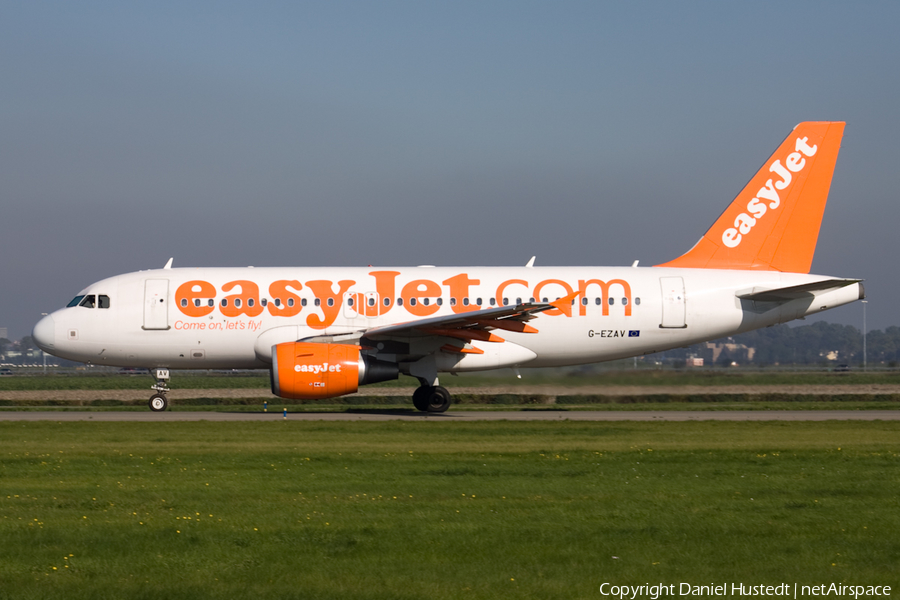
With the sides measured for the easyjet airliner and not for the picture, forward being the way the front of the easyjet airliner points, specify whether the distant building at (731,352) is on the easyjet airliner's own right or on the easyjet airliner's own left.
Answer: on the easyjet airliner's own right

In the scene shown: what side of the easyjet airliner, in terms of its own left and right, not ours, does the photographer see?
left
